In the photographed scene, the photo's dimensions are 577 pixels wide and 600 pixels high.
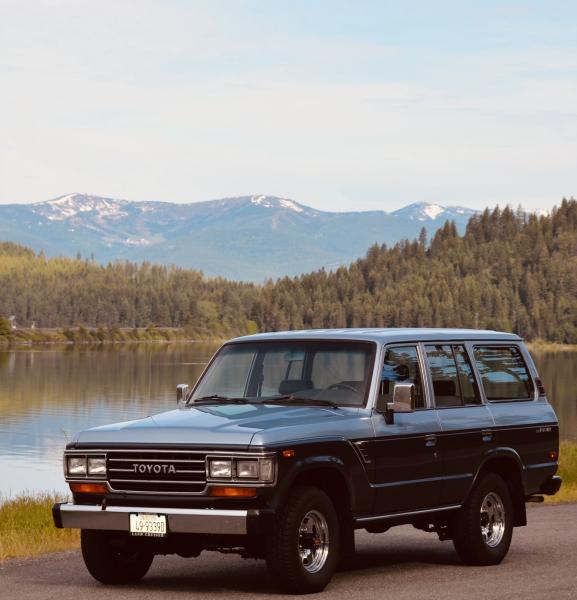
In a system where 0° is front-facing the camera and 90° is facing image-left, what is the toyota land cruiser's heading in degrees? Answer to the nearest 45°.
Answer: approximately 45°
